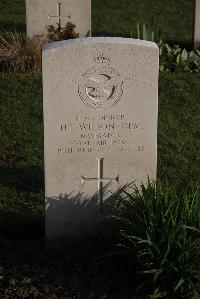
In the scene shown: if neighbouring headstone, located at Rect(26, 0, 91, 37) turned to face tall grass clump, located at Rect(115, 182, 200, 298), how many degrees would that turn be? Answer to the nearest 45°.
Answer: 0° — it already faces it

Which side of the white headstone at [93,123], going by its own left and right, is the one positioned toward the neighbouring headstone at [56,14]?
back

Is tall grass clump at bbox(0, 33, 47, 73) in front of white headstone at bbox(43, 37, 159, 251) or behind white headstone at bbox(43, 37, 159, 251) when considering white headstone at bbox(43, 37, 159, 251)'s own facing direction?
behind

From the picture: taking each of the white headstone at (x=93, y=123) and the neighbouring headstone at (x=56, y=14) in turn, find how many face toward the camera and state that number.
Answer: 2

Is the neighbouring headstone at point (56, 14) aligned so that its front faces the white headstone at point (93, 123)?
yes
